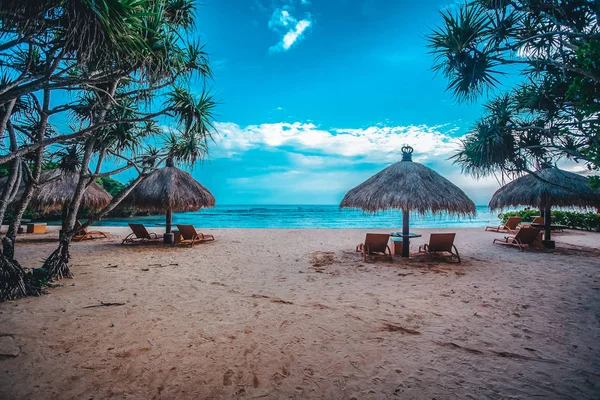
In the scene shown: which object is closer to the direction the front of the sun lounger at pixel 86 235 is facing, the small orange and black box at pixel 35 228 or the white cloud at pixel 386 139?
the white cloud

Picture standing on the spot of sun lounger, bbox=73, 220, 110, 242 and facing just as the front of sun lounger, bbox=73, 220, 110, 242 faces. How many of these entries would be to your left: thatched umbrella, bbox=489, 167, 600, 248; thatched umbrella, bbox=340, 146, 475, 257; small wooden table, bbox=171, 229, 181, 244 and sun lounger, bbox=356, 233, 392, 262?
0

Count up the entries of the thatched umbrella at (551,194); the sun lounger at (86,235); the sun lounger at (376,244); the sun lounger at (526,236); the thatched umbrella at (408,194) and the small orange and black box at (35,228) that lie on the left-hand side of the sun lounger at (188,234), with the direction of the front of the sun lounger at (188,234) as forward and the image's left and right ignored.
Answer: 2

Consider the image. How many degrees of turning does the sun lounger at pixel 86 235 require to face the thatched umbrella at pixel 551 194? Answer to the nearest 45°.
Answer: approximately 45° to its right

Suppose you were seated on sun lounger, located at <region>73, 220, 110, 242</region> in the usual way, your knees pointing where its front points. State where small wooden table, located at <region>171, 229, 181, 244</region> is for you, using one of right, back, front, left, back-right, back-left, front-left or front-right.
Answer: front-right

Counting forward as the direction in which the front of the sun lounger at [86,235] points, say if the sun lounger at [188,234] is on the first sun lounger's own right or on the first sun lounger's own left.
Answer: on the first sun lounger's own right

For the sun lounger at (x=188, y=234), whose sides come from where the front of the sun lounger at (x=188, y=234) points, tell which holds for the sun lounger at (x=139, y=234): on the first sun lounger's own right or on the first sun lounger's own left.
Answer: on the first sun lounger's own left

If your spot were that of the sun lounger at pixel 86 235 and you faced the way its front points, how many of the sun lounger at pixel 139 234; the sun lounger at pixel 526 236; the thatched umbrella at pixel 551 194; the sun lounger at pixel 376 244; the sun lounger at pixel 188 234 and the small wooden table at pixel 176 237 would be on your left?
0

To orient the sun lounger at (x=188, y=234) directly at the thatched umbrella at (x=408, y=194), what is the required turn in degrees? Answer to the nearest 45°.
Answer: approximately 90° to its right

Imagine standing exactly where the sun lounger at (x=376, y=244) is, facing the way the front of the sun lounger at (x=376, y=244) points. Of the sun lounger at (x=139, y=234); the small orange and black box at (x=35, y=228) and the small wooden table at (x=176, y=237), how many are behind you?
0

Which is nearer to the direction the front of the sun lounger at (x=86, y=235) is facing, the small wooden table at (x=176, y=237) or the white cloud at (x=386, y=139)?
the white cloud

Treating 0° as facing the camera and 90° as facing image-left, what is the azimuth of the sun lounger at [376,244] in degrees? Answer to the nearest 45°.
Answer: approximately 135°

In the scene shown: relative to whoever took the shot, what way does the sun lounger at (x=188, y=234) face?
facing away from the viewer and to the right of the viewer

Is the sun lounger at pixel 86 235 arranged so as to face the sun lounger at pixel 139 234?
no

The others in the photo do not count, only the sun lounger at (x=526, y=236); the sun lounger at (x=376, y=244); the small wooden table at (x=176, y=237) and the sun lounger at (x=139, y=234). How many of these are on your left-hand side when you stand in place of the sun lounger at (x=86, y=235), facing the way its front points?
0

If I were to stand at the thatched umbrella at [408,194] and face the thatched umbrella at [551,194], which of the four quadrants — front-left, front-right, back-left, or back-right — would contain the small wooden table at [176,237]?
back-left

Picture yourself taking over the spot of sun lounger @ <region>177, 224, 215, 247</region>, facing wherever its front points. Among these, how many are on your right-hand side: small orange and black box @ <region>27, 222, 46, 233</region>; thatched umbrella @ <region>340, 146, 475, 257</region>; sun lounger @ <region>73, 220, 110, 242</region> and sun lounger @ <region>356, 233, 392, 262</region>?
2
